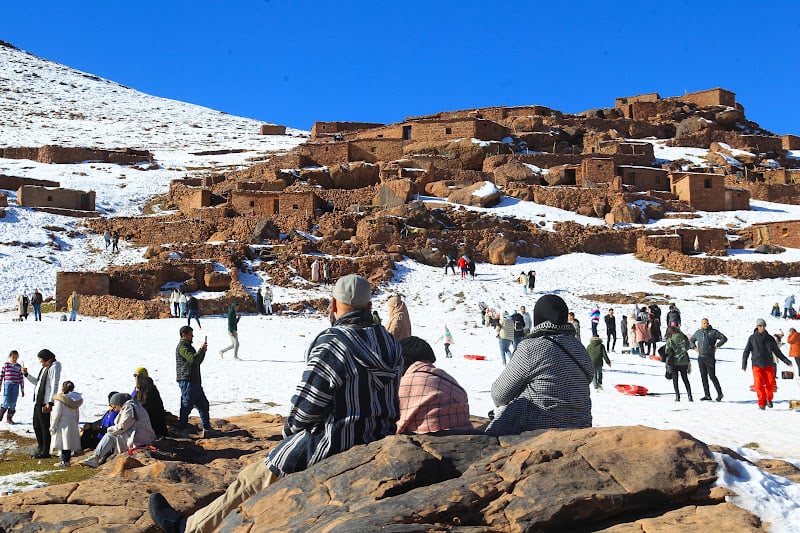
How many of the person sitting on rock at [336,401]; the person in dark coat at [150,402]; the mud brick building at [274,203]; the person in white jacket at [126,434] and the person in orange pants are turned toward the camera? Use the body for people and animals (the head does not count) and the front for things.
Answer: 2

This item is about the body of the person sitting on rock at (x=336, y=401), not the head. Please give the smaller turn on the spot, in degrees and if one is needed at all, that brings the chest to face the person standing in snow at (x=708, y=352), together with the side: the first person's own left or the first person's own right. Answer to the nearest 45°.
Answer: approximately 90° to the first person's own right

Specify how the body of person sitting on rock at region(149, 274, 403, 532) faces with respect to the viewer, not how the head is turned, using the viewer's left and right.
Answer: facing away from the viewer and to the left of the viewer

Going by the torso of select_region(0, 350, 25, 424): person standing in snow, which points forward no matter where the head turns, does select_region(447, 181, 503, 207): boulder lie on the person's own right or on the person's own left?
on the person's own left

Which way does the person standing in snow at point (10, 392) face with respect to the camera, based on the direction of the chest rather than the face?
toward the camera

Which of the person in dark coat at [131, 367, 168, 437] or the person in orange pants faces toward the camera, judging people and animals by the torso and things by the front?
the person in orange pants

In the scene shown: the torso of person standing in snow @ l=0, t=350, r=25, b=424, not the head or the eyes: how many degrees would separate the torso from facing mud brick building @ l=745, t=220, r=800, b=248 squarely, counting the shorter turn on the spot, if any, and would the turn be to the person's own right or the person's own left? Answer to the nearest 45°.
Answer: approximately 90° to the person's own left

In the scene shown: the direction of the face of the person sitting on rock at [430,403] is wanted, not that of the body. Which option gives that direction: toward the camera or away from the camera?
away from the camera

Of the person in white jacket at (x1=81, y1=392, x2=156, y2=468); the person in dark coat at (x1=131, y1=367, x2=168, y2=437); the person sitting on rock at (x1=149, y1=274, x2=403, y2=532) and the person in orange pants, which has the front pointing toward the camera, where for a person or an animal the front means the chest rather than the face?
the person in orange pants

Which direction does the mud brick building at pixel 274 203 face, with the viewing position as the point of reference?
facing the viewer

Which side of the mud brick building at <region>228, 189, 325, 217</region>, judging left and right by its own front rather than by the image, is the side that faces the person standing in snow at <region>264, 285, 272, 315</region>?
front

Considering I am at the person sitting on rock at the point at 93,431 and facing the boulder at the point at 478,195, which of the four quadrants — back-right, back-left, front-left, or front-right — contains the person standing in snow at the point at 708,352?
front-right

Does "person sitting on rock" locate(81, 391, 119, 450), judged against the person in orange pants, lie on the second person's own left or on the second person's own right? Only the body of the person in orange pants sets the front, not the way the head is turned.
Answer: on the second person's own right

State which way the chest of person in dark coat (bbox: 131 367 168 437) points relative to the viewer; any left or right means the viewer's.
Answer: facing to the left of the viewer

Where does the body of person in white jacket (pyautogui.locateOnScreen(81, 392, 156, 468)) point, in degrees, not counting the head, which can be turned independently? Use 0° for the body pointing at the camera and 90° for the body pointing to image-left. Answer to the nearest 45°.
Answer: approximately 90°

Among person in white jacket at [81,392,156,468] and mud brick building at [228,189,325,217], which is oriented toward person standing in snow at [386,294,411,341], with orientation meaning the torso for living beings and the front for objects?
the mud brick building

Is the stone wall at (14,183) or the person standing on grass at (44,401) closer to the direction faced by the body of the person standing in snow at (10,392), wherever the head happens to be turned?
the person standing on grass
